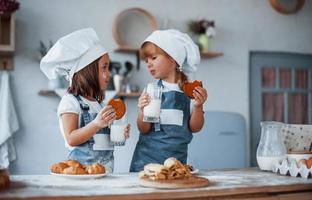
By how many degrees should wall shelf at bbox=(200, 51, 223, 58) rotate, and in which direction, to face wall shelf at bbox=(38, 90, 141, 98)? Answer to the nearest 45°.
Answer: approximately 45° to its right

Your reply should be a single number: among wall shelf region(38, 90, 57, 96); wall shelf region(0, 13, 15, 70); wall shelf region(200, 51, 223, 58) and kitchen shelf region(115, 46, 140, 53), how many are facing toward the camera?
4

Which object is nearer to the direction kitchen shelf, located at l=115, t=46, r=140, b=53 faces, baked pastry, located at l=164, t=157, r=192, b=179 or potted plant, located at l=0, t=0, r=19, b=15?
the baked pastry

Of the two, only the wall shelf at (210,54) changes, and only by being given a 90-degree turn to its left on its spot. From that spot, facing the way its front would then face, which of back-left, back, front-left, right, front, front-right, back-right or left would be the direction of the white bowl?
right

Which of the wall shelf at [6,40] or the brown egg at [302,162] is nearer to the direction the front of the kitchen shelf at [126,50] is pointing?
the brown egg

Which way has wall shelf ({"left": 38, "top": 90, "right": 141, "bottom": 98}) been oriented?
toward the camera

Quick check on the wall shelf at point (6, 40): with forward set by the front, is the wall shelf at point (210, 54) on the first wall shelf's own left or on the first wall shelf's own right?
on the first wall shelf's own left

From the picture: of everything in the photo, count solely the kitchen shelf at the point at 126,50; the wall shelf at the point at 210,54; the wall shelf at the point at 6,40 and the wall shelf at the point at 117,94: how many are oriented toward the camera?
4

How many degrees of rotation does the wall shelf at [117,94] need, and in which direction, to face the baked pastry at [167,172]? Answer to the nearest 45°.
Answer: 0° — it already faces it

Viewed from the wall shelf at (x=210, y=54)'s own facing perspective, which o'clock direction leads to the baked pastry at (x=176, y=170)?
The baked pastry is roughly at 12 o'clock from the wall shelf.

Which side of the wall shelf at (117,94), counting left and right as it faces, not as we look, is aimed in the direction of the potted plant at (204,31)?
left

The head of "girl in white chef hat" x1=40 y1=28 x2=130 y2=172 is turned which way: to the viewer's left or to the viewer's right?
to the viewer's right

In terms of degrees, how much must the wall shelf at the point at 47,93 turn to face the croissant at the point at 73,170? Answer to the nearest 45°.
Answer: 0° — it already faces it

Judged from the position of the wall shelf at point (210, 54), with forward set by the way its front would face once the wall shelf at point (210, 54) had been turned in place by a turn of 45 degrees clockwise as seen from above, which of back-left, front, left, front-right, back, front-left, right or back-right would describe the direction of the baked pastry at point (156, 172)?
front-left
